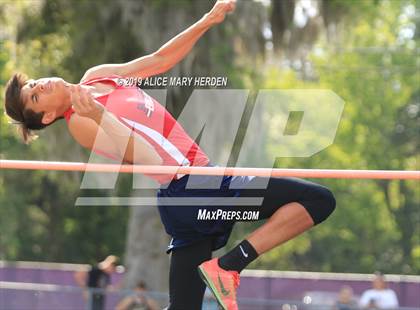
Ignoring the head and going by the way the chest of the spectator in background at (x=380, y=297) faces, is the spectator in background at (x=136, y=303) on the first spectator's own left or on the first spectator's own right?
on the first spectator's own right

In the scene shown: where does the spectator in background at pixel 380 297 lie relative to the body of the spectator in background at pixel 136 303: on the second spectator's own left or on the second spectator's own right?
on the second spectator's own left

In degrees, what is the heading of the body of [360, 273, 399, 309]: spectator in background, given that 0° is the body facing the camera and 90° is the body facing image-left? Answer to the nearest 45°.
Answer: approximately 0°

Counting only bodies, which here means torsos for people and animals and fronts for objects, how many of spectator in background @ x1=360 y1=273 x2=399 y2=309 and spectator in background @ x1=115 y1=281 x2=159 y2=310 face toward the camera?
2

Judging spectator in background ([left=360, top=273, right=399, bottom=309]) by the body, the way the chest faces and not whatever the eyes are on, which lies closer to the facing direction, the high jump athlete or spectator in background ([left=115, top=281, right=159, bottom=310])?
the high jump athlete
